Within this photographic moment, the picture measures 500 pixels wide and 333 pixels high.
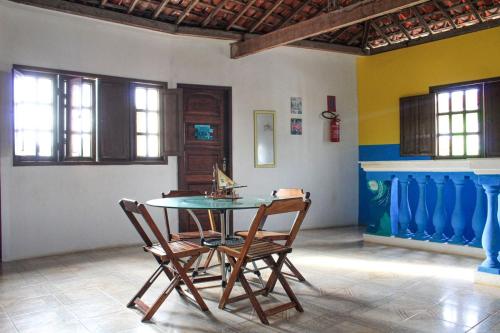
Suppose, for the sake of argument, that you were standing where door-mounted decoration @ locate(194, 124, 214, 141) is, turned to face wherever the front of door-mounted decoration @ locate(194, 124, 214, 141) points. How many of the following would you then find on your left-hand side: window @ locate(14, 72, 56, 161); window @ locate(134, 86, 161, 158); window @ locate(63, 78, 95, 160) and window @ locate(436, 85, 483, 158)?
1

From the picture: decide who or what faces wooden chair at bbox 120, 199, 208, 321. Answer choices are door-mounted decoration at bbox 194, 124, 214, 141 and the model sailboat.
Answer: the door-mounted decoration

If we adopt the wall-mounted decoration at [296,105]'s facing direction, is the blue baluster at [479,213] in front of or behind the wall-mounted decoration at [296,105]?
in front

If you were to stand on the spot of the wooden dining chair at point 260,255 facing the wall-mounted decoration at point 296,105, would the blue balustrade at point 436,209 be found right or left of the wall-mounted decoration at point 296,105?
right

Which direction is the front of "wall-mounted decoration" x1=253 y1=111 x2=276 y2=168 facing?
toward the camera

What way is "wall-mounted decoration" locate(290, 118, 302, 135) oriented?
toward the camera

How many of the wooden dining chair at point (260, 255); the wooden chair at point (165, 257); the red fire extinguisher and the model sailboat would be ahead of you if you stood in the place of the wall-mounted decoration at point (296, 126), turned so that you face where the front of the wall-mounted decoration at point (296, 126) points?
3

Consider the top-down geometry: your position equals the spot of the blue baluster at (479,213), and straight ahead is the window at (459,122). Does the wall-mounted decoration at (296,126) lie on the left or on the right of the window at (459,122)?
left

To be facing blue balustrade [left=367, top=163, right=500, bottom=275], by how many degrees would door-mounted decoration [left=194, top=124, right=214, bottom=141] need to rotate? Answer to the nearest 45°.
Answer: approximately 45° to its left

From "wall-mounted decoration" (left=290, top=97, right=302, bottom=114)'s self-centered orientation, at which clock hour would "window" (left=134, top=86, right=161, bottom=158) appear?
The window is roughly at 2 o'clock from the wall-mounted decoration.
